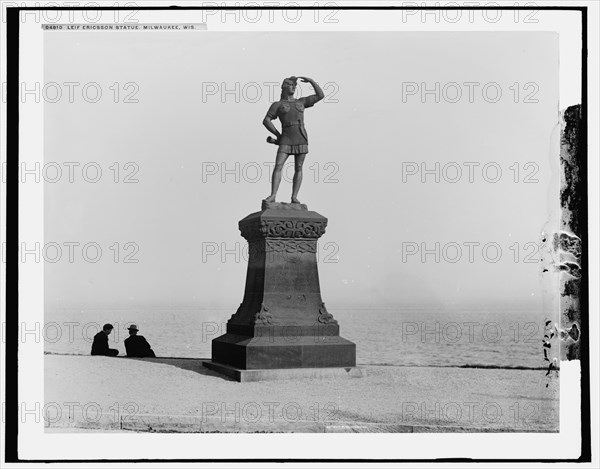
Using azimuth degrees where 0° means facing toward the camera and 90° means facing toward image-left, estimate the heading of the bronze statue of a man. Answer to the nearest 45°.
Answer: approximately 0°

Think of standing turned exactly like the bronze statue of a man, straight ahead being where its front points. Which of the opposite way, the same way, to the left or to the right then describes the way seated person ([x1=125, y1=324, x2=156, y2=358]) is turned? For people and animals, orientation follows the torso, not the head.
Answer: the opposite way

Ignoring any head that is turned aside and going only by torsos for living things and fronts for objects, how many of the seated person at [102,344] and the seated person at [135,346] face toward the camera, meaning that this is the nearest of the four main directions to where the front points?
0

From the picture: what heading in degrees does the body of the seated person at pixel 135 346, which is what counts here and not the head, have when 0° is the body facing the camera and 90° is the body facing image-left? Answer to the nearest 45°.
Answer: approximately 180°

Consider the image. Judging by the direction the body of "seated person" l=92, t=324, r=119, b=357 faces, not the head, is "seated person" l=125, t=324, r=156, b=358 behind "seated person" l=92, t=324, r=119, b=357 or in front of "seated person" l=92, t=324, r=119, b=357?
in front

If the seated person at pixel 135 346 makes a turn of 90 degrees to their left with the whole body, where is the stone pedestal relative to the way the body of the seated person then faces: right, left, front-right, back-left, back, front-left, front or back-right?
back-left

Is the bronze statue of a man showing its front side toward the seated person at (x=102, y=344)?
no

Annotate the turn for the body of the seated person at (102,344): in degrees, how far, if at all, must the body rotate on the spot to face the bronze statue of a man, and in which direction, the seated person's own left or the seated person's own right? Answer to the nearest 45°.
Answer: approximately 45° to the seated person's own right

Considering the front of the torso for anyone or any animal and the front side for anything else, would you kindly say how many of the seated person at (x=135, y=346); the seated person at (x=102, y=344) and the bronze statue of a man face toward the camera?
1

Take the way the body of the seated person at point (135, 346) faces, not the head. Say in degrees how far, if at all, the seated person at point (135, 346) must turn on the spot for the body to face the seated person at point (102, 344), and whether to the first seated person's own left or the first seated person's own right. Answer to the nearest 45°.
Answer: approximately 135° to the first seated person's own left
